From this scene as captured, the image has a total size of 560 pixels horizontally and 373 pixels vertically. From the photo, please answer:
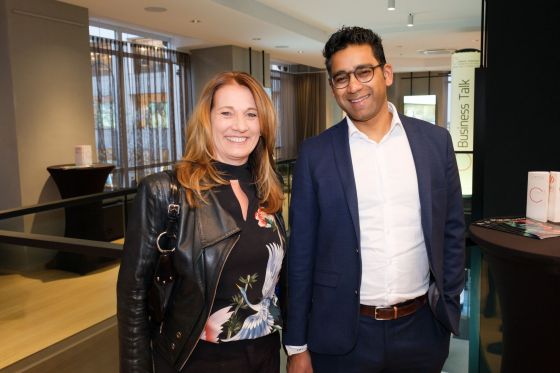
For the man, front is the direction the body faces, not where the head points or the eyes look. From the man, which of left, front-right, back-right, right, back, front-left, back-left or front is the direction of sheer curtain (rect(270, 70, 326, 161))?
back

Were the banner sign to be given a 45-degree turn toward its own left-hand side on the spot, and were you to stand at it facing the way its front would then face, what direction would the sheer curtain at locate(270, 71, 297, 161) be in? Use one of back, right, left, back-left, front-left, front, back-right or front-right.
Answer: back

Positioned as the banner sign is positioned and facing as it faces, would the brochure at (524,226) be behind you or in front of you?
in front

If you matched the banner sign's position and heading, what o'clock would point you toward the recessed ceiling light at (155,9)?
The recessed ceiling light is roughly at 2 o'clock from the banner sign.

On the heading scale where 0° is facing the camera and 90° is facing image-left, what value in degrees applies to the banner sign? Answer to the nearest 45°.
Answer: approximately 0°

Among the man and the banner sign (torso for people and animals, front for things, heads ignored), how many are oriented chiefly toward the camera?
2

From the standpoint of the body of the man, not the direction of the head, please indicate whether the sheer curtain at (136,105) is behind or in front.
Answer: behind

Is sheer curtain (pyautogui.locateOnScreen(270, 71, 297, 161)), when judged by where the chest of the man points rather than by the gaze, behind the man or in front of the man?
behind

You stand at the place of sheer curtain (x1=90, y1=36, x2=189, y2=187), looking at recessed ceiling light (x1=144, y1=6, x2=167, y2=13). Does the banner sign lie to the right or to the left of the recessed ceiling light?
left

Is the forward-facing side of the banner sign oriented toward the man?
yes
